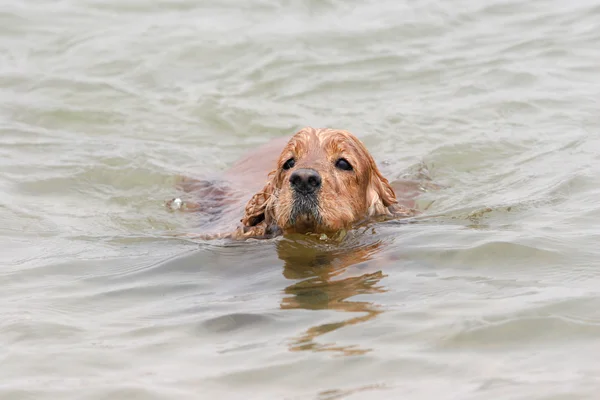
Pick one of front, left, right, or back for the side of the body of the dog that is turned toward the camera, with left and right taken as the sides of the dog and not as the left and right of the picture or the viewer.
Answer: front
